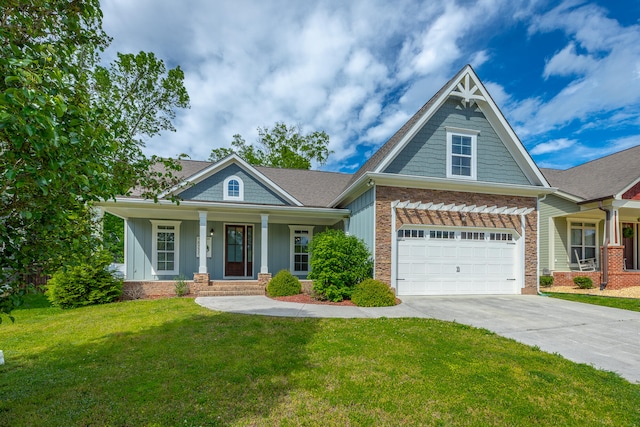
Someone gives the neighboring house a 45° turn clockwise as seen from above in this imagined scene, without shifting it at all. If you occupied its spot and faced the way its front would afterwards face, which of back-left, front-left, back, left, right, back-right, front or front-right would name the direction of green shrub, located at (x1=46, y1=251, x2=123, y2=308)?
front

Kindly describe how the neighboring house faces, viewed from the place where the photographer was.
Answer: facing the viewer

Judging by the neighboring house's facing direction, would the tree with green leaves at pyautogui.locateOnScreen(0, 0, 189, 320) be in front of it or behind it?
in front

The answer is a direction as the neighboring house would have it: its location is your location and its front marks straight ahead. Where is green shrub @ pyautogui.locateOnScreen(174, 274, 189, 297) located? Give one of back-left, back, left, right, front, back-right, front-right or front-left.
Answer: front-right

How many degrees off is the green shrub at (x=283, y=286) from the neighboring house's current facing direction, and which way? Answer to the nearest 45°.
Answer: approximately 45° to its right

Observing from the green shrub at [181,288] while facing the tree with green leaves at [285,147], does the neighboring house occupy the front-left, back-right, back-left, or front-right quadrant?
front-right

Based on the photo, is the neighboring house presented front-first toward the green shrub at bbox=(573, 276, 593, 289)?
yes
